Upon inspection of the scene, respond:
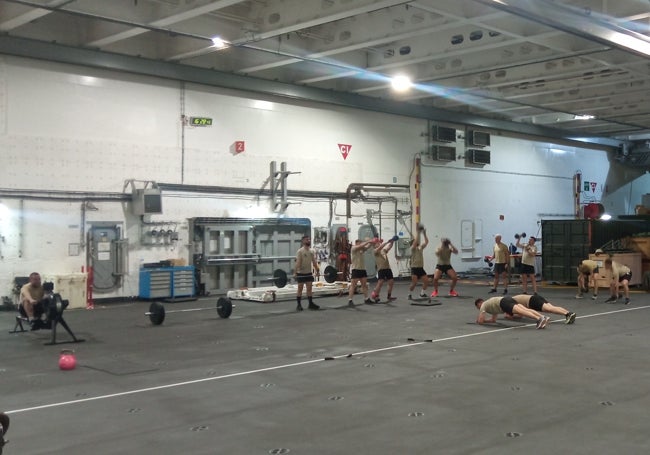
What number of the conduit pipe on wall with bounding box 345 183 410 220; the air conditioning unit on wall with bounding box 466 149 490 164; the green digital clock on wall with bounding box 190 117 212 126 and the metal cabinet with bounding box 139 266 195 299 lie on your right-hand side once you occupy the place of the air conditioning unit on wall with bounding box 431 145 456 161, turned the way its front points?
3

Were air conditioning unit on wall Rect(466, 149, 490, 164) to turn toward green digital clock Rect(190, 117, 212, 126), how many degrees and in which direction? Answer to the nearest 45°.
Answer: approximately 90° to its right

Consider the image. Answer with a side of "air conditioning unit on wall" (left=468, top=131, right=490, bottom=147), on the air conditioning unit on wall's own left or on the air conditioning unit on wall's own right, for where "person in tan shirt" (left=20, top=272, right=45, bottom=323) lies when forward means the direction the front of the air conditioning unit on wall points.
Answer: on the air conditioning unit on wall's own right

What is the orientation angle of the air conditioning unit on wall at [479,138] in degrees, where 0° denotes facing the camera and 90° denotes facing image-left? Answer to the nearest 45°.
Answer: approximately 315°

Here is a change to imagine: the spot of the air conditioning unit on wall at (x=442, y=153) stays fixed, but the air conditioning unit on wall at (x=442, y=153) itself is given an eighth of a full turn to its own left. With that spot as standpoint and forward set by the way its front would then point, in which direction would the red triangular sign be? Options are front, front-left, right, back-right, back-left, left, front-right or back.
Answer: back-right

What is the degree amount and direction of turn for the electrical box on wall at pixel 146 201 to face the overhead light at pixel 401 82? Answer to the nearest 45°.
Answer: approximately 90° to its left

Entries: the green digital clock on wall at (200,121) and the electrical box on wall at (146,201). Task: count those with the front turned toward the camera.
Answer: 2

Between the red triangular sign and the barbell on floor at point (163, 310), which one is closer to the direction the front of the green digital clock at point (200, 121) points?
the barbell on floor
